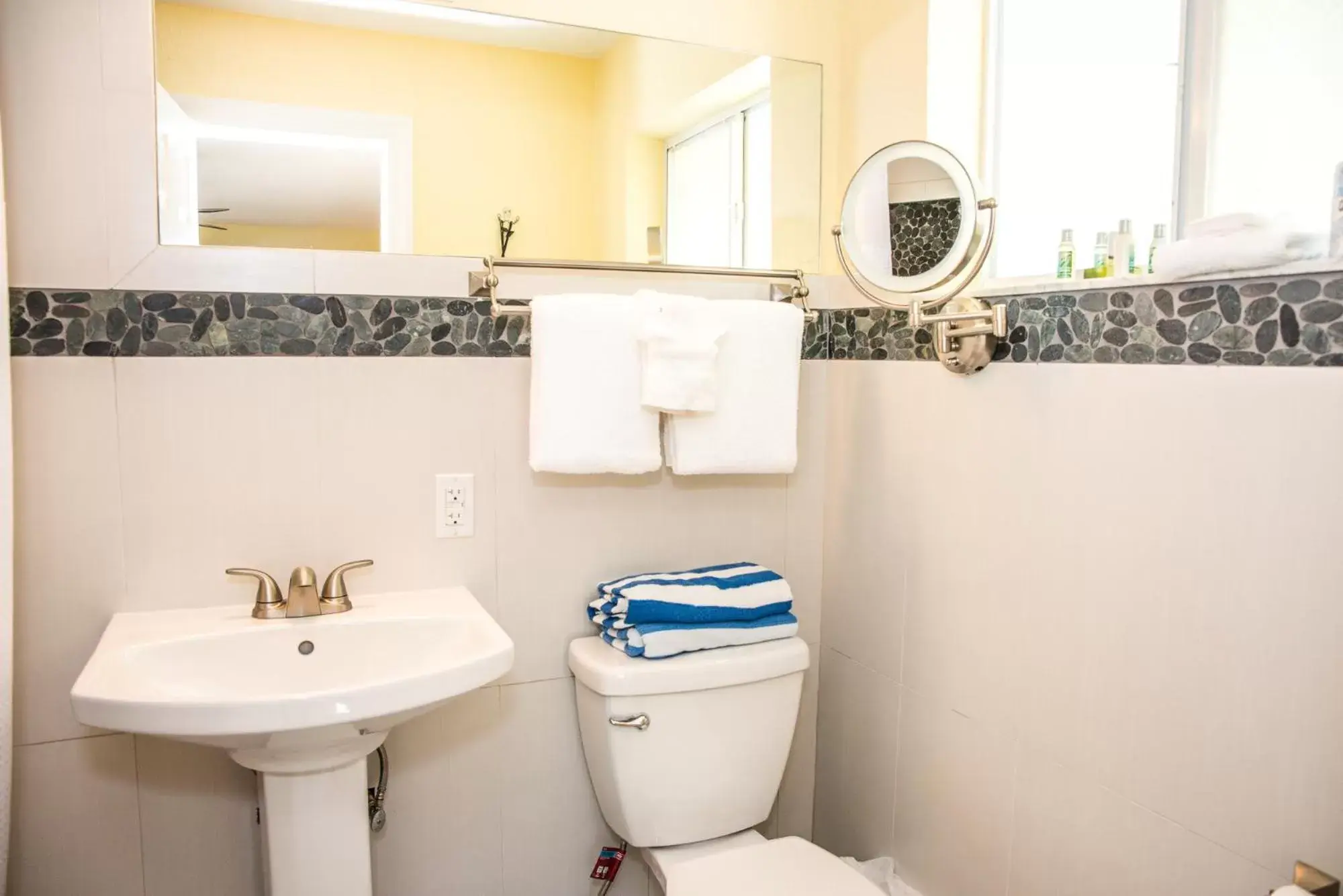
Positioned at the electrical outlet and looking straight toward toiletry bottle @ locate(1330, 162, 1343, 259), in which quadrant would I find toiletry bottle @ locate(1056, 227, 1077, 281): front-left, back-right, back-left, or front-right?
front-left

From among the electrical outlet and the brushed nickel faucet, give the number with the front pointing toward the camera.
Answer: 2

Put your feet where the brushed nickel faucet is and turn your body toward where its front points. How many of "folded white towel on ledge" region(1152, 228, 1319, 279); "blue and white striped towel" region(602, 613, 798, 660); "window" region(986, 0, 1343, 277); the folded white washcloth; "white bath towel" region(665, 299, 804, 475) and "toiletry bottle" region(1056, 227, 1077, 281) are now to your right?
0

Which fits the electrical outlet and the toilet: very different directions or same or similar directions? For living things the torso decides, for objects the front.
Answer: same or similar directions

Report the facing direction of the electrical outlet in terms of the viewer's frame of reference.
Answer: facing the viewer

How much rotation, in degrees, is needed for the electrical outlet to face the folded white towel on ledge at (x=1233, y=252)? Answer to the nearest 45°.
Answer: approximately 45° to its left

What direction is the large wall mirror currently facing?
toward the camera

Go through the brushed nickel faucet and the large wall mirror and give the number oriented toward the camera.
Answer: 2

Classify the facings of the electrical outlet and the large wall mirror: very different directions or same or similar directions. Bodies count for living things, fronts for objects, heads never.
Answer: same or similar directions

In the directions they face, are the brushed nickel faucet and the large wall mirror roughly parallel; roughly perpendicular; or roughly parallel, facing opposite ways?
roughly parallel

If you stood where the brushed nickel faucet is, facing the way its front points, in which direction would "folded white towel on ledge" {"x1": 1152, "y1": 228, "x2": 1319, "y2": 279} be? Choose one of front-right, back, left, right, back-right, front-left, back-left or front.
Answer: front-left

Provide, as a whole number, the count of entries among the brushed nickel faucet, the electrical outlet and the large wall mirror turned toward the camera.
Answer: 3

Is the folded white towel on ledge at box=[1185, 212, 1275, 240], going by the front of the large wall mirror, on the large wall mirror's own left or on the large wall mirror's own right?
on the large wall mirror's own left

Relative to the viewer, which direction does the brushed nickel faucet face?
toward the camera

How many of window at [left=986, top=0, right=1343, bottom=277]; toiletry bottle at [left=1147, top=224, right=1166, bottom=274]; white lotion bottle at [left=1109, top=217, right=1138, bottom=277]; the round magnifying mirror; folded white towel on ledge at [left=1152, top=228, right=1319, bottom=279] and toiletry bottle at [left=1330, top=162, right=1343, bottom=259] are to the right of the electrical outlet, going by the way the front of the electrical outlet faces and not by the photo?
0

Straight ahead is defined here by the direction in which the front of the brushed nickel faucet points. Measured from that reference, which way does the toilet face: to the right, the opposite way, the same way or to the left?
the same way
